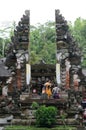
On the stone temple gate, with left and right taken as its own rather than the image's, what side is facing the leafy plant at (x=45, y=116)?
front

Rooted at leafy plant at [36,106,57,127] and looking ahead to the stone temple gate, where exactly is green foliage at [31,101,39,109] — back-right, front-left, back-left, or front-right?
front-left

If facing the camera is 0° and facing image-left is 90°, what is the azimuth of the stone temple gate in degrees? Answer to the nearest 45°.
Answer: approximately 0°

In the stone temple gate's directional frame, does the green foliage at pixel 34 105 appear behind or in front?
in front
